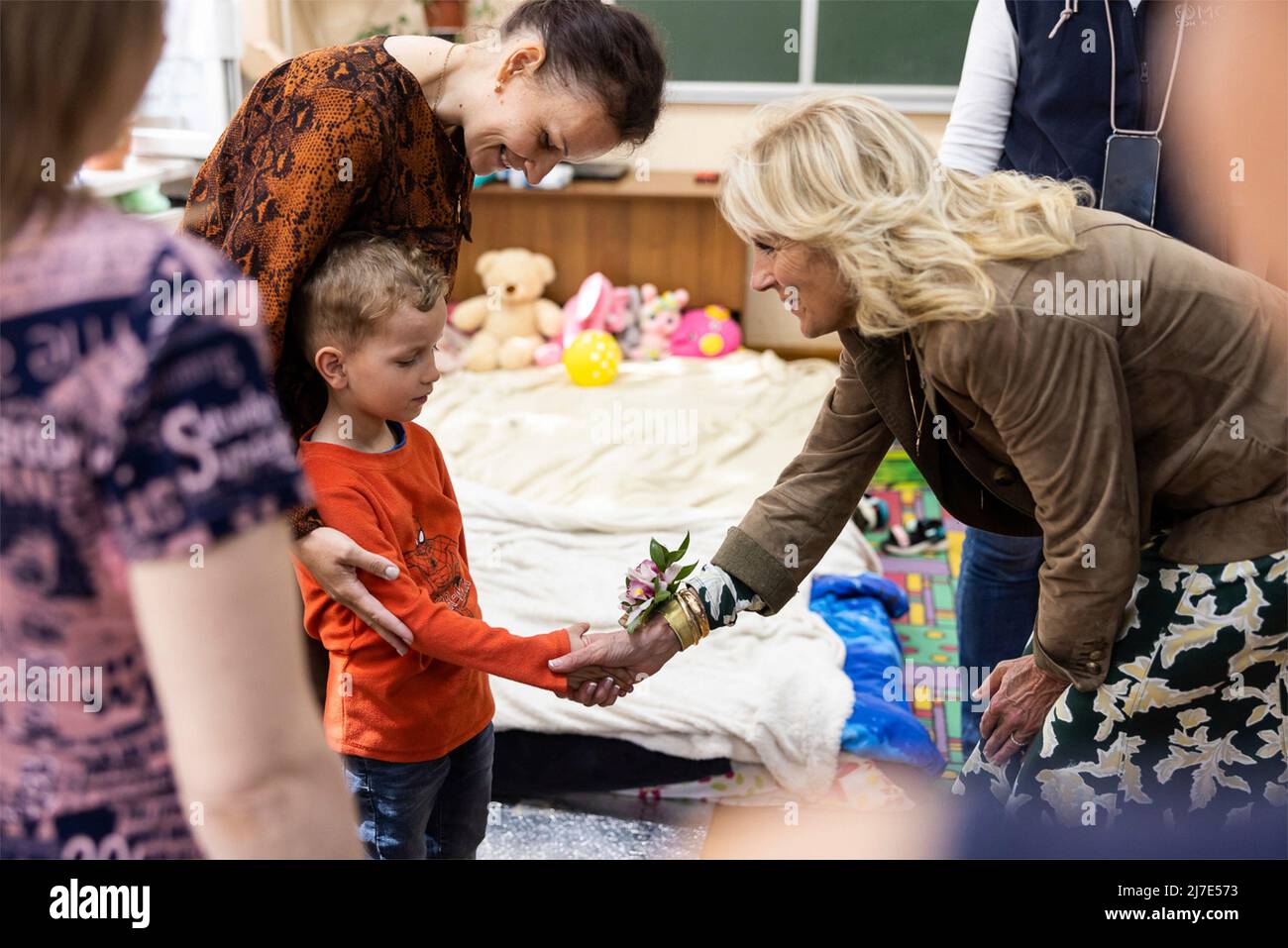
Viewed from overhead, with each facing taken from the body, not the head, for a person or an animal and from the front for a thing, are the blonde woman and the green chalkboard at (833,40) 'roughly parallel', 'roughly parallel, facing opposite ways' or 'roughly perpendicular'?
roughly perpendicular

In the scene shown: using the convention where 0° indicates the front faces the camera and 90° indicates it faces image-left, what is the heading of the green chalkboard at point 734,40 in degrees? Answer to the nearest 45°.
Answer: approximately 0°

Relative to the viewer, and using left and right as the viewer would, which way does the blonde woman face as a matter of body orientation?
facing to the left of the viewer

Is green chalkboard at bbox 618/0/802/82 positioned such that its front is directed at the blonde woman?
yes

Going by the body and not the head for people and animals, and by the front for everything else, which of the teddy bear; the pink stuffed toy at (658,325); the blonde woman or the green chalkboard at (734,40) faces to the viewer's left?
the blonde woman

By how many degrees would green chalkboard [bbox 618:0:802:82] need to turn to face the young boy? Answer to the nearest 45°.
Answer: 0° — it already faces them

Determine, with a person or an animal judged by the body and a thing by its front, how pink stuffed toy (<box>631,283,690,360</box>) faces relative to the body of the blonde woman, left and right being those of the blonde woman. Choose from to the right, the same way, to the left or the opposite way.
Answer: to the left
